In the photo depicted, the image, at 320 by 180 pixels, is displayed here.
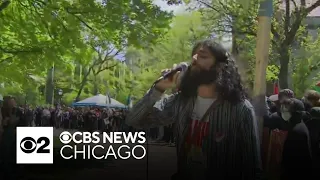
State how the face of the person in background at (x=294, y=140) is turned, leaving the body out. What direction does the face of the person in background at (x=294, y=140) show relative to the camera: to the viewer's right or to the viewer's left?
to the viewer's left

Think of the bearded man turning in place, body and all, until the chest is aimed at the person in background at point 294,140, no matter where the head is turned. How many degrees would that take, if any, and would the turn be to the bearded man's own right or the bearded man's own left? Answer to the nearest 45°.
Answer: approximately 135° to the bearded man's own left

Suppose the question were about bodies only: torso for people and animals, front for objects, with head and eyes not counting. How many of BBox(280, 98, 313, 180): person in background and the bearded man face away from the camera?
0

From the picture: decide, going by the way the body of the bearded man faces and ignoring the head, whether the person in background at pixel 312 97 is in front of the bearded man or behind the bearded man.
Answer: behind

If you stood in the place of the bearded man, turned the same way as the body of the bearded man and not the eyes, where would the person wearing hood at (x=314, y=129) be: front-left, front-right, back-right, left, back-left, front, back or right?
back-left

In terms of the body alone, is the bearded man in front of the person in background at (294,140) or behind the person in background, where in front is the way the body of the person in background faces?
in front

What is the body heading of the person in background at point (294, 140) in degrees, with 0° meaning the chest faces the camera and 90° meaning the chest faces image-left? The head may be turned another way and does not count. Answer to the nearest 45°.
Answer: approximately 90°

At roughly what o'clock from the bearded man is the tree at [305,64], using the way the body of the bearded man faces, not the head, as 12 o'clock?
The tree is roughly at 7 o'clock from the bearded man.

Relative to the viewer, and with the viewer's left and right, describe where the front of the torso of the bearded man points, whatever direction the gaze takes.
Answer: facing the viewer and to the left of the viewer

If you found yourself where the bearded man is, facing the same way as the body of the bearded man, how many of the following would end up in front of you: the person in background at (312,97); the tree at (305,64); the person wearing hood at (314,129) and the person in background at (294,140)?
0
